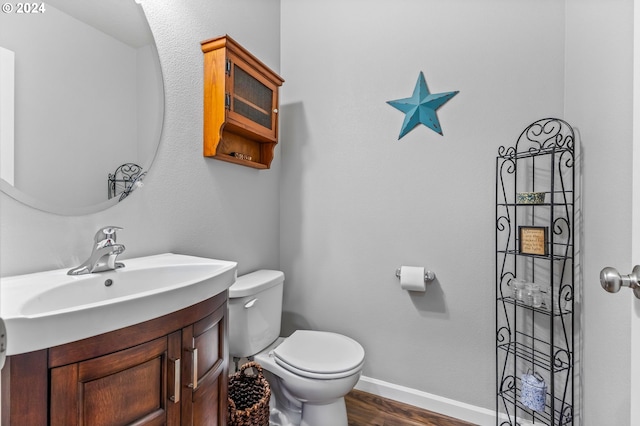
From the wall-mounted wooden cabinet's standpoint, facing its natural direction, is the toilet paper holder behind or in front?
in front

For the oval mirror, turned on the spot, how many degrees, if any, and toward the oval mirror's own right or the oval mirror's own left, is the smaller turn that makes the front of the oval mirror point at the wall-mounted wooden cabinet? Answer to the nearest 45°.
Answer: approximately 45° to the oval mirror's own left

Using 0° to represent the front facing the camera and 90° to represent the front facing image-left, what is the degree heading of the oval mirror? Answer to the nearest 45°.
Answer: approximately 315°

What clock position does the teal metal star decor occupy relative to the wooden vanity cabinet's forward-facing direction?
The teal metal star decor is roughly at 10 o'clock from the wooden vanity cabinet.

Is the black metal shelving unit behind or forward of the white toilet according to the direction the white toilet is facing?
forward

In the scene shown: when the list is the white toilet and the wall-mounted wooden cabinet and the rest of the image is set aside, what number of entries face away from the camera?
0

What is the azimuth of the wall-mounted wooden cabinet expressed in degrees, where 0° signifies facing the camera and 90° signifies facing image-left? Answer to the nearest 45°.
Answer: approximately 315°

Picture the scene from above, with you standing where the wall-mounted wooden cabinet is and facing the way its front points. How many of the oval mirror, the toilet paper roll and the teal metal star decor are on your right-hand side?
1

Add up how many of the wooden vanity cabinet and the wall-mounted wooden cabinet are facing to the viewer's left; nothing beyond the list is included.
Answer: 0

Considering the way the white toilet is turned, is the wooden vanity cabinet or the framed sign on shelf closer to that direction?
the framed sign on shelf

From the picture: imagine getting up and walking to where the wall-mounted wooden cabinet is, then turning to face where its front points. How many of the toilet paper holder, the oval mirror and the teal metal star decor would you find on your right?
1

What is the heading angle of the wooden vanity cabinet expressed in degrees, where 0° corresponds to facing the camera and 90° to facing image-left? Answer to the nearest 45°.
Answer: approximately 315°
